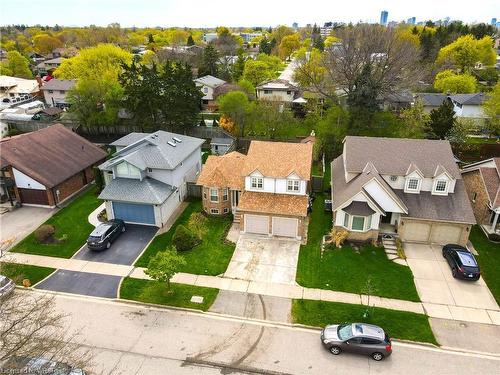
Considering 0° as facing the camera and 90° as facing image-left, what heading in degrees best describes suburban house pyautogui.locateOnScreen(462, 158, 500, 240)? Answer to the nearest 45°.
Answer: approximately 315°

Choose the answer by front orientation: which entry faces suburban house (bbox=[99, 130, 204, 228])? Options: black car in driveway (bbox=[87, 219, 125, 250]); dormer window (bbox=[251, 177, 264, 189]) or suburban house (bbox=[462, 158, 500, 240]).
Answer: the black car in driveway

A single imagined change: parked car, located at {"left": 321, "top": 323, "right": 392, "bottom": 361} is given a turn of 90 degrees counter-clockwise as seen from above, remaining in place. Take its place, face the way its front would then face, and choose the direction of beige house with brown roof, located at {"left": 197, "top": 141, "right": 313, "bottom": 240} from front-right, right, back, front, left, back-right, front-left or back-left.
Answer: back-right

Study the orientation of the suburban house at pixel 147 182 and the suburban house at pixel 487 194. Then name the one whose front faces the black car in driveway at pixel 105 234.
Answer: the suburban house at pixel 147 182

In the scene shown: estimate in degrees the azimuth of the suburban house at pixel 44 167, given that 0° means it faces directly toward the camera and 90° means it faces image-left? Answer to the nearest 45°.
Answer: approximately 45°

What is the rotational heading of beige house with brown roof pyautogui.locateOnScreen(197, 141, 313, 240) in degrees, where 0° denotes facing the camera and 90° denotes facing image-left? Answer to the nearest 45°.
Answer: approximately 0°

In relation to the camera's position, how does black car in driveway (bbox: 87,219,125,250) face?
facing away from the viewer and to the right of the viewer

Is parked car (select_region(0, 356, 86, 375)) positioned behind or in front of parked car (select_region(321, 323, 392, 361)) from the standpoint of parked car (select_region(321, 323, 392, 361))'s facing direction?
in front

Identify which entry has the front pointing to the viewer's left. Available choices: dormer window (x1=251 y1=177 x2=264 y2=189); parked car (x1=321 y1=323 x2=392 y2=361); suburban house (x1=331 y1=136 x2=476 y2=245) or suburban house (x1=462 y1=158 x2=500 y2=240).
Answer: the parked car

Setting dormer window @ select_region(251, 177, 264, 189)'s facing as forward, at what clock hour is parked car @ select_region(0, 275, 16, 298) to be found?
The parked car is roughly at 2 o'clock from the dormer window.

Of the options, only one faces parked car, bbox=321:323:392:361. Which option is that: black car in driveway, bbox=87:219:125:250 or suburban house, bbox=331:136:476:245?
the suburban house

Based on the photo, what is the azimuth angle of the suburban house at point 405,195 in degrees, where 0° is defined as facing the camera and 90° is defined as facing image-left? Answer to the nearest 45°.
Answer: approximately 0°

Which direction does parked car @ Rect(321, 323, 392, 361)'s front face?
to the viewer's left

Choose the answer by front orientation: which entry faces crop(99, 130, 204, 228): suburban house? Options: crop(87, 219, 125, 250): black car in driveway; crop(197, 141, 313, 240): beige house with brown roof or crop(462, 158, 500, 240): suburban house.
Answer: the black car in driveway

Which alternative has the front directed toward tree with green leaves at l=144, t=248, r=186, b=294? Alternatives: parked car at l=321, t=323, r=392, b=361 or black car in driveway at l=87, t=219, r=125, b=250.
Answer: the parked car

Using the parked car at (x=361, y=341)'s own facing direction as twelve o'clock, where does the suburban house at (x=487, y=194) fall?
The suburban house is roughly at 4 o'clock from the parked car.

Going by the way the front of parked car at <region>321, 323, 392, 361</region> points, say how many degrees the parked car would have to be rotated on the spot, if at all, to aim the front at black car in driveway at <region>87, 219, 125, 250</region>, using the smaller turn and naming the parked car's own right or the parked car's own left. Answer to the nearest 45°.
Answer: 0° — it already faces it

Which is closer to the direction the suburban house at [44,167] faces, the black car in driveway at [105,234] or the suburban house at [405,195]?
the black car in driveway

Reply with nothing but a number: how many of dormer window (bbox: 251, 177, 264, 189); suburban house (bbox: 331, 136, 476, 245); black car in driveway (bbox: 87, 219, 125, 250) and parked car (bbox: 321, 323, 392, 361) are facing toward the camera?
2
